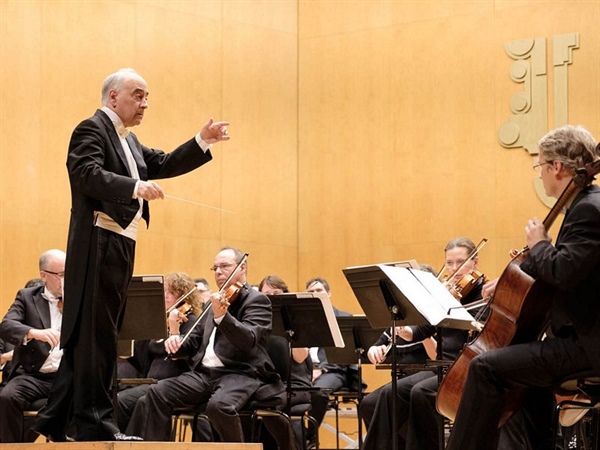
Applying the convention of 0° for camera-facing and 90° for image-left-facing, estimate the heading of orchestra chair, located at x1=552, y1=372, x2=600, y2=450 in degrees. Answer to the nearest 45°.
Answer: approximately 90°

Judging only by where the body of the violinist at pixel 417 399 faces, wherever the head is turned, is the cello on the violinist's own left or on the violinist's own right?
on the violinist's own left

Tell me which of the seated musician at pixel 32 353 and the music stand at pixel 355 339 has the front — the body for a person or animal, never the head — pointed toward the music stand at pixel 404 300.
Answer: the seated musician

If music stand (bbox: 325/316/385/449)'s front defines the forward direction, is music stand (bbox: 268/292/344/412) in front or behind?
behind

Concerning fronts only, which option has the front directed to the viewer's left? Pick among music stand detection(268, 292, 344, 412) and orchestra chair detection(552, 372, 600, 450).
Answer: the orchestra chair

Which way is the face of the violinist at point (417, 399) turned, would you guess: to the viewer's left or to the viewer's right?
to the viewer's left

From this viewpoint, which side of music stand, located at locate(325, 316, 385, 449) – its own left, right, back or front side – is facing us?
back

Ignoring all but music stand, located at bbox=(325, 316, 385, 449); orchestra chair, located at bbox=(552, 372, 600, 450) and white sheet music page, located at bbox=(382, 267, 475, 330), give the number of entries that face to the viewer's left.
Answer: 1
